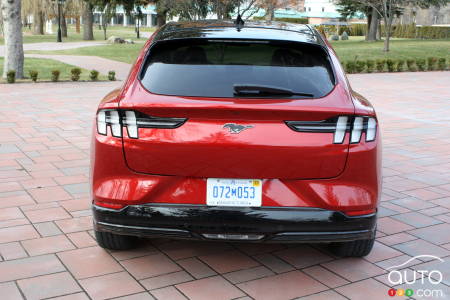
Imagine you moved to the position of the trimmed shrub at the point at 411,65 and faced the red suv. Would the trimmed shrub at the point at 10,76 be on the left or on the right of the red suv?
right

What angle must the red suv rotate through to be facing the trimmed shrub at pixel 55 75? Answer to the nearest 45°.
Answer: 0° — it already faces it

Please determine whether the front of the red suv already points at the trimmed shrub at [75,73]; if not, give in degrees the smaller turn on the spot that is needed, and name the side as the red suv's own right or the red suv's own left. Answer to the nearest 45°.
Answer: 0° — it already faces it

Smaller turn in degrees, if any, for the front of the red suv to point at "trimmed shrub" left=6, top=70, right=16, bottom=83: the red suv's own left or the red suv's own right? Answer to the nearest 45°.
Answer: approximately 45° to the red suv's own left

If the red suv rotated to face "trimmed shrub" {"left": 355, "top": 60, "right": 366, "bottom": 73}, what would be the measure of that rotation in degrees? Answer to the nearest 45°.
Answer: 0° — it already faces it

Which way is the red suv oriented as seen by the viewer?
away from the camera
